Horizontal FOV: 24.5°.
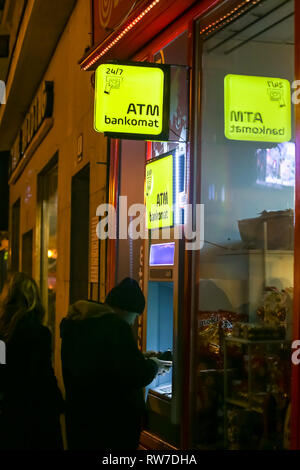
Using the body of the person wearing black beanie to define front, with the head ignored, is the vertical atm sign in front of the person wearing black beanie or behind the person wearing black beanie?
in front

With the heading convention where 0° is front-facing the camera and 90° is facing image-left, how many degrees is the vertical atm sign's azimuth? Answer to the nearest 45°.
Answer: approximately 45°

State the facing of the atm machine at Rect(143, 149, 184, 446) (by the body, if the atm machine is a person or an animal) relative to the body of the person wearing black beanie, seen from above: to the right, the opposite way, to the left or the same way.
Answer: the opposite way

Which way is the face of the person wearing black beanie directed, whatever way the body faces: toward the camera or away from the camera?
away from the camera

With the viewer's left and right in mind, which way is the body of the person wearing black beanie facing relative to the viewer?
facing away from the viewer and to the right of the viewer

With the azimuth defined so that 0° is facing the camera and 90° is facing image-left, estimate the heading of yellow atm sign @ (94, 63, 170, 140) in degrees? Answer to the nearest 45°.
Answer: approximately 0°
